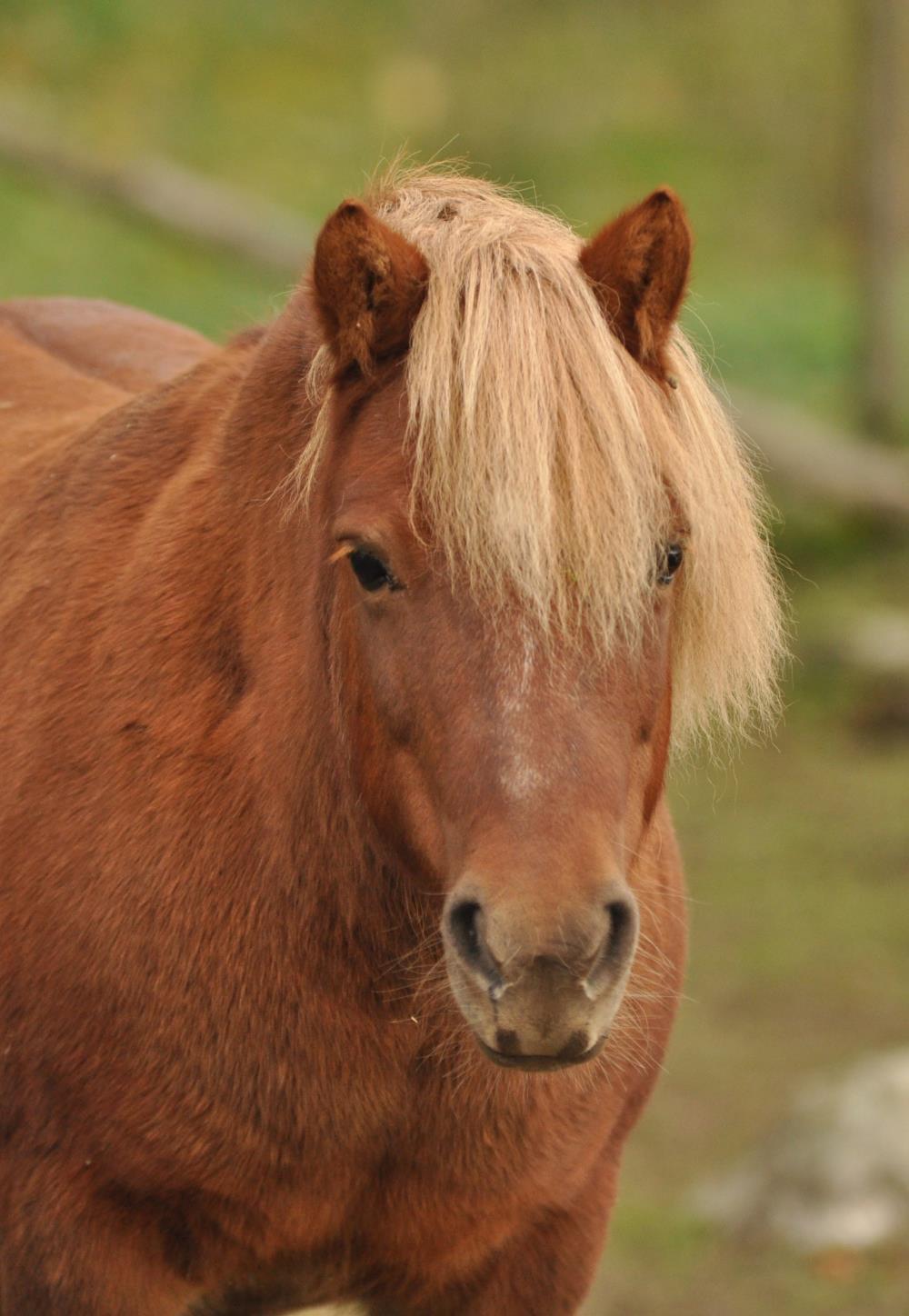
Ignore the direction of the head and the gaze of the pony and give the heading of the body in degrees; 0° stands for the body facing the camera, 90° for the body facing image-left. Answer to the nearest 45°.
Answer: approximately 315°
